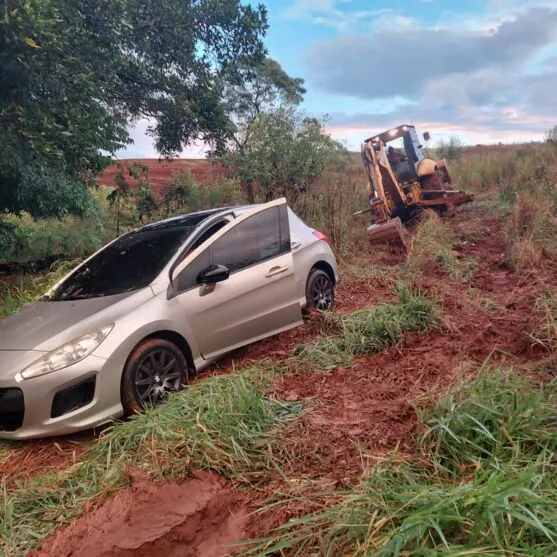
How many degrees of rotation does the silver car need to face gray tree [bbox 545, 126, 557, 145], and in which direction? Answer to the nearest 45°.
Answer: approximately 180°

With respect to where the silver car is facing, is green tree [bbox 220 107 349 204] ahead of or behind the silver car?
behind

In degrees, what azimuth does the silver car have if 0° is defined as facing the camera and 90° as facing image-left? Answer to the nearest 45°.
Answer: approximately 45°

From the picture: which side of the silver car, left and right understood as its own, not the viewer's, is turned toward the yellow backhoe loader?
back

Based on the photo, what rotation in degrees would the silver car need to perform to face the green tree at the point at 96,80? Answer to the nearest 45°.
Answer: approximately 135° to its right
